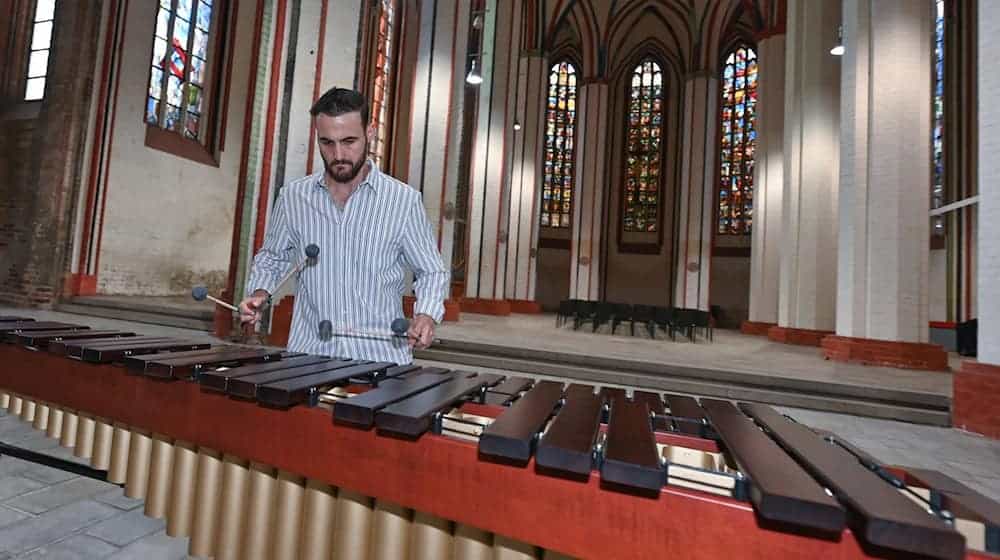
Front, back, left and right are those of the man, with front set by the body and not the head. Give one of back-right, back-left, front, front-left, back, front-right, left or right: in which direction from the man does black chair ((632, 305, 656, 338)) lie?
back-left

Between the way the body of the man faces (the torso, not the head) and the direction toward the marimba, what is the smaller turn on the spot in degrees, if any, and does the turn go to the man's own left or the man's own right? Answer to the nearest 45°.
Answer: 0° — they already face it

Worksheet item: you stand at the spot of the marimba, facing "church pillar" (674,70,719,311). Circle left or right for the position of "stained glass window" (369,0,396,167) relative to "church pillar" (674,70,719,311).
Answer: left

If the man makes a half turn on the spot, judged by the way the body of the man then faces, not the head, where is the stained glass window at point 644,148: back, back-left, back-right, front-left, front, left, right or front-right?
front-right

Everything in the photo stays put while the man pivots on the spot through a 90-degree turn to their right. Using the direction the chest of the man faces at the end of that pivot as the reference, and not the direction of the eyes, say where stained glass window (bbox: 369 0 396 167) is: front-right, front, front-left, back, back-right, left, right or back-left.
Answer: right

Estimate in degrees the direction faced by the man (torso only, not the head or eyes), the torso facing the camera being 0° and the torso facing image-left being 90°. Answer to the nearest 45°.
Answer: approximately 0°
